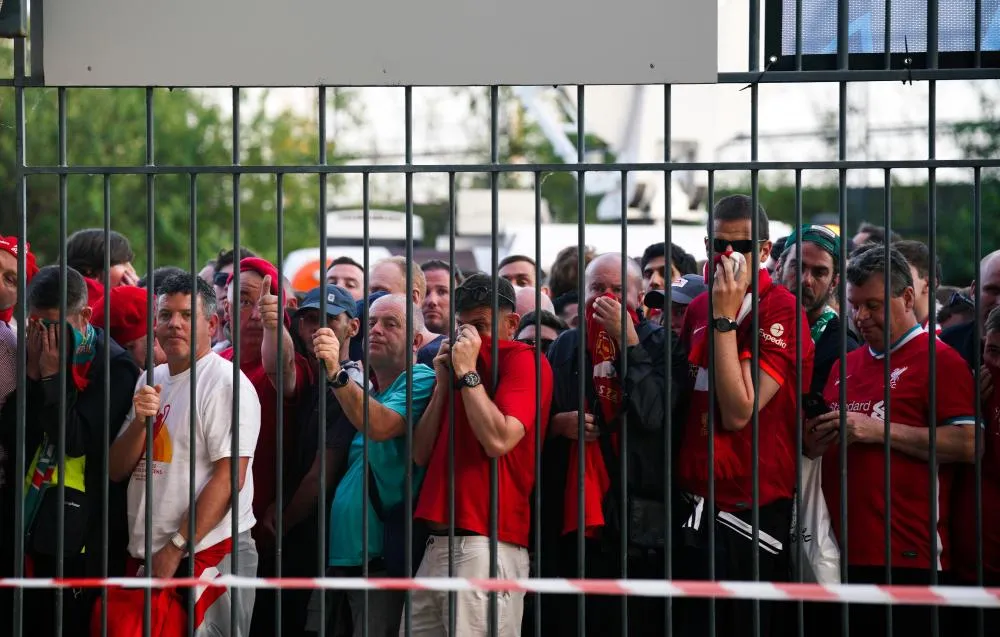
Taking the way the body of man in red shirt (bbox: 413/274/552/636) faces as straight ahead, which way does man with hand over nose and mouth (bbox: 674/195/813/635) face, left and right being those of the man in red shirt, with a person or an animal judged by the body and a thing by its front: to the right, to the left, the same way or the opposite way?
the same way

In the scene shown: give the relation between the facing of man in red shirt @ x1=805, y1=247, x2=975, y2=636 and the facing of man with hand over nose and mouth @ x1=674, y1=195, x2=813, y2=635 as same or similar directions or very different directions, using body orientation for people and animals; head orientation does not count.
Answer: same or similar directions

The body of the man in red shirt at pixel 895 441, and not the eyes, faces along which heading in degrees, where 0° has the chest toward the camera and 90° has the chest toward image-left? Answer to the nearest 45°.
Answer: approximately 45°

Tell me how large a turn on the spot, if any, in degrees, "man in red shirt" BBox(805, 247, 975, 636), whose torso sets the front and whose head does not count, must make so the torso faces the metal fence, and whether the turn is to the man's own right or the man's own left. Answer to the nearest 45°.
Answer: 0° — they already face it

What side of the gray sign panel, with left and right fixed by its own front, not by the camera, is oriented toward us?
front

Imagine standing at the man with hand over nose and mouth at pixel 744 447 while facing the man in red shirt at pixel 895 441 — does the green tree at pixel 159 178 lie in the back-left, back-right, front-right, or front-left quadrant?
back-left

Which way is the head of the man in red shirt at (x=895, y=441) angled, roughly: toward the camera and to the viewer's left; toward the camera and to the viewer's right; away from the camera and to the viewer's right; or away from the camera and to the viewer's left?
toward the camera and to the viewer's left

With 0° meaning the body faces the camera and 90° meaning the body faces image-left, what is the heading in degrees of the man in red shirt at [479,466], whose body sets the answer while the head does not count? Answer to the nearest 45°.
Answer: approximately 45°

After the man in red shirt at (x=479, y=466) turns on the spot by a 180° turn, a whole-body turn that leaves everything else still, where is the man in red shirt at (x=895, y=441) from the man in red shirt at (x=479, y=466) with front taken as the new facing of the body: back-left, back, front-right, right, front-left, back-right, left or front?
front-right

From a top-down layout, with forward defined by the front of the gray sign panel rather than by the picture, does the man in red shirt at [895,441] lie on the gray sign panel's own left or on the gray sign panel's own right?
on the gray sign panel's own left
